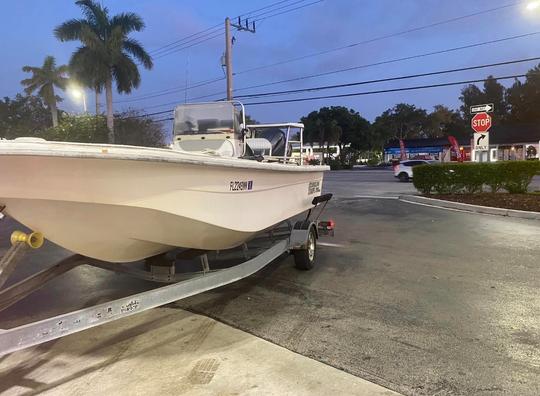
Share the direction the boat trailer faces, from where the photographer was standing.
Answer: facing the viewer and to the left of the viewer

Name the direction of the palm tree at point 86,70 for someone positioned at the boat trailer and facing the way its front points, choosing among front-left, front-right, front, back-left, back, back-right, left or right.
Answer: back-right

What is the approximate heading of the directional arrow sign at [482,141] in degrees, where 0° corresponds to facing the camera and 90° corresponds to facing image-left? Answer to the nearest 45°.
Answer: approximately 0°

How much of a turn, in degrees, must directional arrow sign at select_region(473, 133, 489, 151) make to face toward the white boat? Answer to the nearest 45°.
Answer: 0° — it already faces it

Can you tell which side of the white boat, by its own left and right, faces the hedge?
back

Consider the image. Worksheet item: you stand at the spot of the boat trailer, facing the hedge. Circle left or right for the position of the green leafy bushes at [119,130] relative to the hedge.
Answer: left

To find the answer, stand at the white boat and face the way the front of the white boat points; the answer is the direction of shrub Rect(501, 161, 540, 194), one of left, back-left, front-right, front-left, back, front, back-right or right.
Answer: back

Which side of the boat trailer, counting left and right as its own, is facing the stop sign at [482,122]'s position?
back

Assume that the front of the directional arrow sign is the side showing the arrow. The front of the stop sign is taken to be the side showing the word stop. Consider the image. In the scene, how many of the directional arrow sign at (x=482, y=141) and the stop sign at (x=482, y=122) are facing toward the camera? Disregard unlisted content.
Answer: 2
